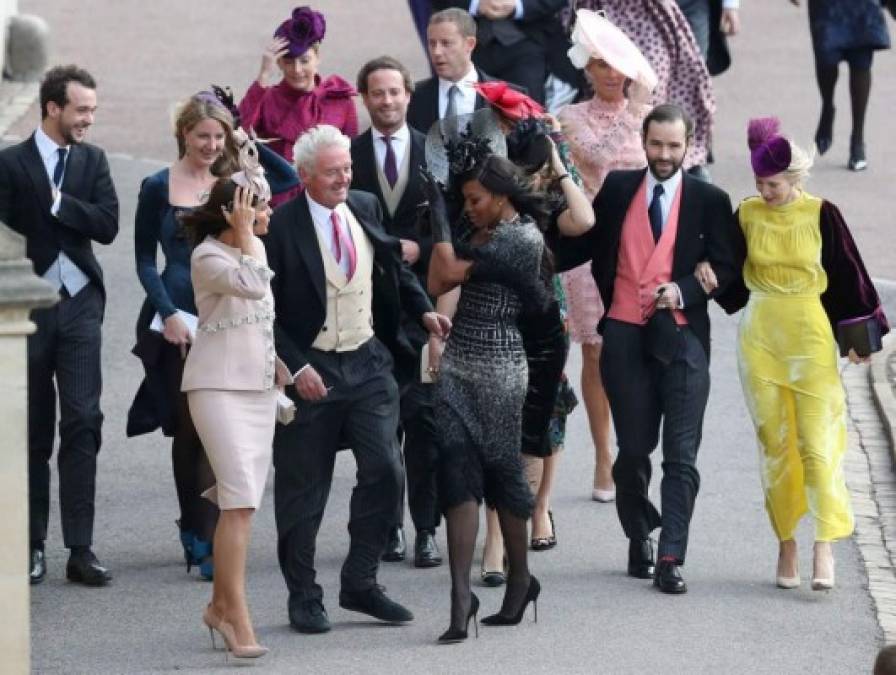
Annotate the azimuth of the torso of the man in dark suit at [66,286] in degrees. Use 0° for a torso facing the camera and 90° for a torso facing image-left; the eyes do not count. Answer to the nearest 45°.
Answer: approximately 315°

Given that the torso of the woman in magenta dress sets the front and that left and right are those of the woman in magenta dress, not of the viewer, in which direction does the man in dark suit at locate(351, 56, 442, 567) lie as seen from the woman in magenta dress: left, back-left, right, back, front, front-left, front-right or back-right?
front-left

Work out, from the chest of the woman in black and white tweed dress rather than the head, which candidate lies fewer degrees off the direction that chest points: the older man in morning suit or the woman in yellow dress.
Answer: the older man in morning suit

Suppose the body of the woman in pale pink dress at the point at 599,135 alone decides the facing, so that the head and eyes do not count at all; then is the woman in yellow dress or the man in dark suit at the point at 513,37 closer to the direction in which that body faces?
the woman in yellow dress

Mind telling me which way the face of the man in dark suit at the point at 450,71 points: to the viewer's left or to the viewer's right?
to the viewer's left

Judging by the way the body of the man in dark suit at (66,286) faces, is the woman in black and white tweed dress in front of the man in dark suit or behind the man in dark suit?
in front

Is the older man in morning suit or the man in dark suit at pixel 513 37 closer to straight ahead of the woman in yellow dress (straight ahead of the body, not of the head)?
the older man in morning suit

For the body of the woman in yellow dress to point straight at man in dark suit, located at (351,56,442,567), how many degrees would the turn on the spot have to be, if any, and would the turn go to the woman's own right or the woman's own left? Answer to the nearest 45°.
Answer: approximately 90° to the woman's own right

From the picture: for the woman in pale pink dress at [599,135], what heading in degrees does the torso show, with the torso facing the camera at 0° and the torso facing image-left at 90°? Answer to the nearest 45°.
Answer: approximately 0°

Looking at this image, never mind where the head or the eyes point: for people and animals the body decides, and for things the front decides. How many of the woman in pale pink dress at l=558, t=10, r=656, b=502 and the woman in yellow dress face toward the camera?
2
